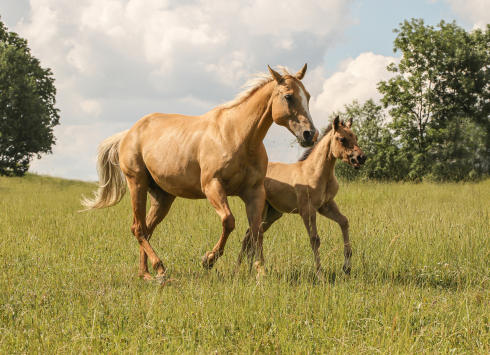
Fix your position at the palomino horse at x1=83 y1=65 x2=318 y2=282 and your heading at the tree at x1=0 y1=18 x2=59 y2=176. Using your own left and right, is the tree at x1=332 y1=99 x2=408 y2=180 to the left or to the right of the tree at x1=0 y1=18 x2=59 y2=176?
right

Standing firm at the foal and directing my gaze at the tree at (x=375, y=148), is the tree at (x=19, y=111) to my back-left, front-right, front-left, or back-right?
front-left

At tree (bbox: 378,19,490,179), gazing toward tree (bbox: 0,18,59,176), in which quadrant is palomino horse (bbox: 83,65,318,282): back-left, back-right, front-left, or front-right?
front-left

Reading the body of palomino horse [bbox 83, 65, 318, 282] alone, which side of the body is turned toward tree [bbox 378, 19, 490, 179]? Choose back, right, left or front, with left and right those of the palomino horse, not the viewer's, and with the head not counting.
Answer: left

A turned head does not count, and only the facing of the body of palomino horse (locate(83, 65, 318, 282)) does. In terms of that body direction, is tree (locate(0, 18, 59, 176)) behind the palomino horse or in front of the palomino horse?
behind

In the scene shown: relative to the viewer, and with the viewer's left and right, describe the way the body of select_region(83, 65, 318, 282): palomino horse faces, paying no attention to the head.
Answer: facing the viewer and to the right of the viewer

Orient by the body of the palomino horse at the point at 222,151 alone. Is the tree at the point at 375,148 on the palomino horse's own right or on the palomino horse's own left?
on the palomino horse's own left

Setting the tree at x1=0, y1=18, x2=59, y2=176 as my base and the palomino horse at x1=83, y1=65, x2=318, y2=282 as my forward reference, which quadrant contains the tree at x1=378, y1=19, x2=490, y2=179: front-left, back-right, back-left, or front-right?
front-left

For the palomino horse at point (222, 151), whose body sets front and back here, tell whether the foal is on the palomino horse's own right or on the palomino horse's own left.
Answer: on the palomino horse's own left
